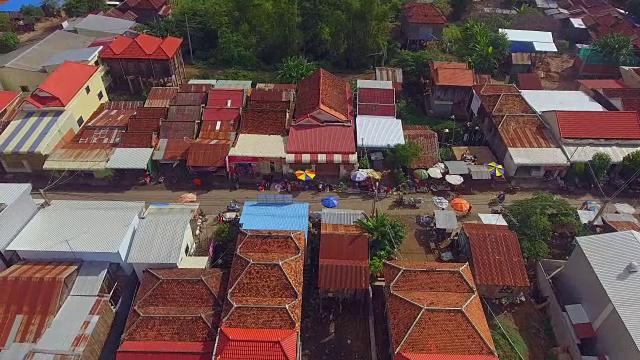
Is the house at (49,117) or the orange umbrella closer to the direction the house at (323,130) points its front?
the orange umbrella

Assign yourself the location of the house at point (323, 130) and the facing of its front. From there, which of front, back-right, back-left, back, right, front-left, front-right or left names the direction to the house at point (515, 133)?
left

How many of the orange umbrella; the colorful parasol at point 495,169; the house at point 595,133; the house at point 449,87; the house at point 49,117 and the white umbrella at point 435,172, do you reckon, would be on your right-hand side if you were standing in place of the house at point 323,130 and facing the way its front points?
1

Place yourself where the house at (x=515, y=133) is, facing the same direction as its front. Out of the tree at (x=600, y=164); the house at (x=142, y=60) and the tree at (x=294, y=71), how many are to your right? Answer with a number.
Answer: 2

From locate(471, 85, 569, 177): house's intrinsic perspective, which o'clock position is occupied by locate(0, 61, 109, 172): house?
locate(0, 61, 109, 172): house is roughly at 2 o'clock from locate(471, 85, 569, 177): house.

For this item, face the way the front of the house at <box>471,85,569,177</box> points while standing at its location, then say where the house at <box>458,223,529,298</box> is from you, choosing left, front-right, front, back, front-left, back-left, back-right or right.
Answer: front

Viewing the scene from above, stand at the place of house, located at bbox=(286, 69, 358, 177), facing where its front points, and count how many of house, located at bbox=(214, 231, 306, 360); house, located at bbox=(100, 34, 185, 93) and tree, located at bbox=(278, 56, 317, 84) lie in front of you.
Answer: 1

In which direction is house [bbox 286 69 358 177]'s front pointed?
toward the camera

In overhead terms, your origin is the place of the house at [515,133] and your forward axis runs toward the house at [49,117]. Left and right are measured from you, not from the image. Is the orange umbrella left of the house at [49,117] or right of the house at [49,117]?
left

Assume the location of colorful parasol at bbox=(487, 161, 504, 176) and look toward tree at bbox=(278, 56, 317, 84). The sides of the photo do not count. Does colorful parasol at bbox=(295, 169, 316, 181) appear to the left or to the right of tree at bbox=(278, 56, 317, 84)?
left

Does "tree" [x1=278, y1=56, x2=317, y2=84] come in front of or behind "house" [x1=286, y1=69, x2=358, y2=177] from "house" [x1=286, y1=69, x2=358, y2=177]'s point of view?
behind

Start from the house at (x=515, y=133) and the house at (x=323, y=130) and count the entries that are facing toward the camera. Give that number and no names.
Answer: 2

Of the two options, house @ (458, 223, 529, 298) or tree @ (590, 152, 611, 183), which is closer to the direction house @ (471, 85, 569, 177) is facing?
the house

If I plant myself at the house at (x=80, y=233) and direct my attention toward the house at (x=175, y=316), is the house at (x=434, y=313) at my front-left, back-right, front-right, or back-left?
front-left

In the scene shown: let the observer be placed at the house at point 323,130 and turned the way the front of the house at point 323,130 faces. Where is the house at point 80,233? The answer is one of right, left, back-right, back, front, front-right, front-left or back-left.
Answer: front-right

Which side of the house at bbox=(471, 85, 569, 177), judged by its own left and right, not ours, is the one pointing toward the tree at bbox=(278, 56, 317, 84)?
right

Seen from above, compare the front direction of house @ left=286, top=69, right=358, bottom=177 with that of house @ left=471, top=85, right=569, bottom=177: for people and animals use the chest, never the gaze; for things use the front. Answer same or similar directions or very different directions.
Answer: same or similar directions

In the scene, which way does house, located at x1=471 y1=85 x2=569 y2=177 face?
toward the camera

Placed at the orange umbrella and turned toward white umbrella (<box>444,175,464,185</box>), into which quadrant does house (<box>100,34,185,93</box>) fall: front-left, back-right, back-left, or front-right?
front-left
